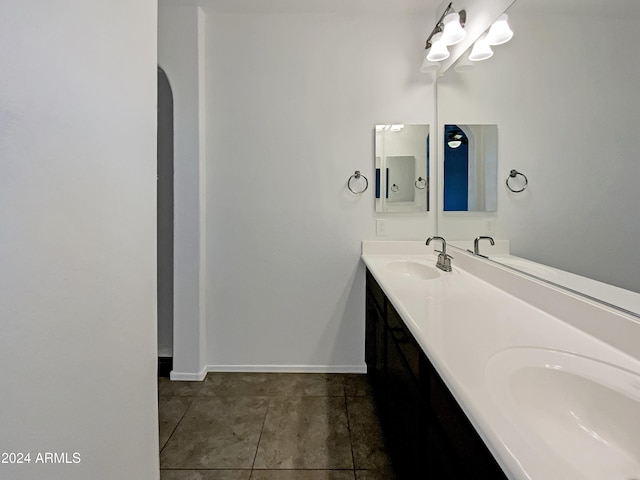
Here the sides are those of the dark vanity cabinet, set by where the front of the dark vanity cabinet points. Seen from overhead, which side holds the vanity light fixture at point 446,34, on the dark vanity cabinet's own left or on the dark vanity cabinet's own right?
on the dark vanity cabinet's own right

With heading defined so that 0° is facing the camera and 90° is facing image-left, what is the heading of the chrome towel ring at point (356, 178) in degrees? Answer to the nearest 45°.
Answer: approximately 0°

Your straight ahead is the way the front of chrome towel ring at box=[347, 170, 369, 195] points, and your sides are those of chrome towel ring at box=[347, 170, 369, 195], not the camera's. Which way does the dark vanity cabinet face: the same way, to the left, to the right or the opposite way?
to the right

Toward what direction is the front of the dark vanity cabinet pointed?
to the viewer's left

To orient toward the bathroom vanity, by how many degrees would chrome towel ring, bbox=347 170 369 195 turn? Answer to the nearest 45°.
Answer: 0° — it already faces it
